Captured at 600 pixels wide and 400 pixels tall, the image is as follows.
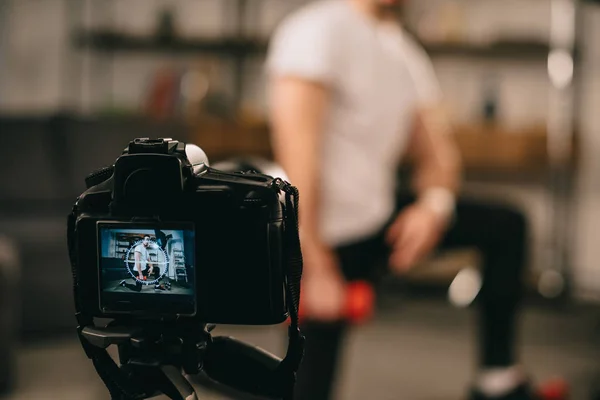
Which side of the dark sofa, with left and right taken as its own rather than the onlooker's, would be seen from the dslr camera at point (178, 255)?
front

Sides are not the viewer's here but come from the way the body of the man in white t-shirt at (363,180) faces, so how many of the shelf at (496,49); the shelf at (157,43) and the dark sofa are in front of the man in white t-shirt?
0

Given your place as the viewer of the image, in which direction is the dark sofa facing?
facing the viewer

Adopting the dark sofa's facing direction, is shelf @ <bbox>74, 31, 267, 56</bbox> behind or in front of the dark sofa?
behind

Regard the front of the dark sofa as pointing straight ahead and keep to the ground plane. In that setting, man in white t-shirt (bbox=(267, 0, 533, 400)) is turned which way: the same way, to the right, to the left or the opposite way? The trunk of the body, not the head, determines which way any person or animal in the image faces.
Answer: the same way

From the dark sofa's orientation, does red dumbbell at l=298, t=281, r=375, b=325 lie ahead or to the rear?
ahead

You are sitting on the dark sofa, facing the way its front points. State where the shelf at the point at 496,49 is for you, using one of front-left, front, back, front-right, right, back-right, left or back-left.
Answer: left

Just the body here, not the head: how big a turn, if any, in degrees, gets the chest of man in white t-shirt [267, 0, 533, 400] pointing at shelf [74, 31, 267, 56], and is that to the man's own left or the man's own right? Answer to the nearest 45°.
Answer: approximately 180°

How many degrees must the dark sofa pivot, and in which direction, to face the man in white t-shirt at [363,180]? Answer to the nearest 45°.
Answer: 0° — it already faces them

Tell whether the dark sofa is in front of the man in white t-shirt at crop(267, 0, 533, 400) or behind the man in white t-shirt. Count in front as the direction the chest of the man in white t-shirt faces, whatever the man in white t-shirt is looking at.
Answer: behind

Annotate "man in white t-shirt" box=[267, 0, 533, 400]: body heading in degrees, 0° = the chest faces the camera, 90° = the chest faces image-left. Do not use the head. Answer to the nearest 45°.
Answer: approximately 315°

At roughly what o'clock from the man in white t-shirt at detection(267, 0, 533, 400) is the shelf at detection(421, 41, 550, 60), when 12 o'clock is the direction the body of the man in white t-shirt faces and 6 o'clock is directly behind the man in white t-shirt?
The shelf is roughly at 8 o'clock from the man in white t-shirt.

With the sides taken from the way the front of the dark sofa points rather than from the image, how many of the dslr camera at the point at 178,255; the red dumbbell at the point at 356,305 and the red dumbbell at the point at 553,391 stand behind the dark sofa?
0

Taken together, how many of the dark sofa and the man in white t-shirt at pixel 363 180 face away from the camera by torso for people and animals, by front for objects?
0

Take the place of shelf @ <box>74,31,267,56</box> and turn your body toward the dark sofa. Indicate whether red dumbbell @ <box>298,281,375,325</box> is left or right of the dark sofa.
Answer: left
